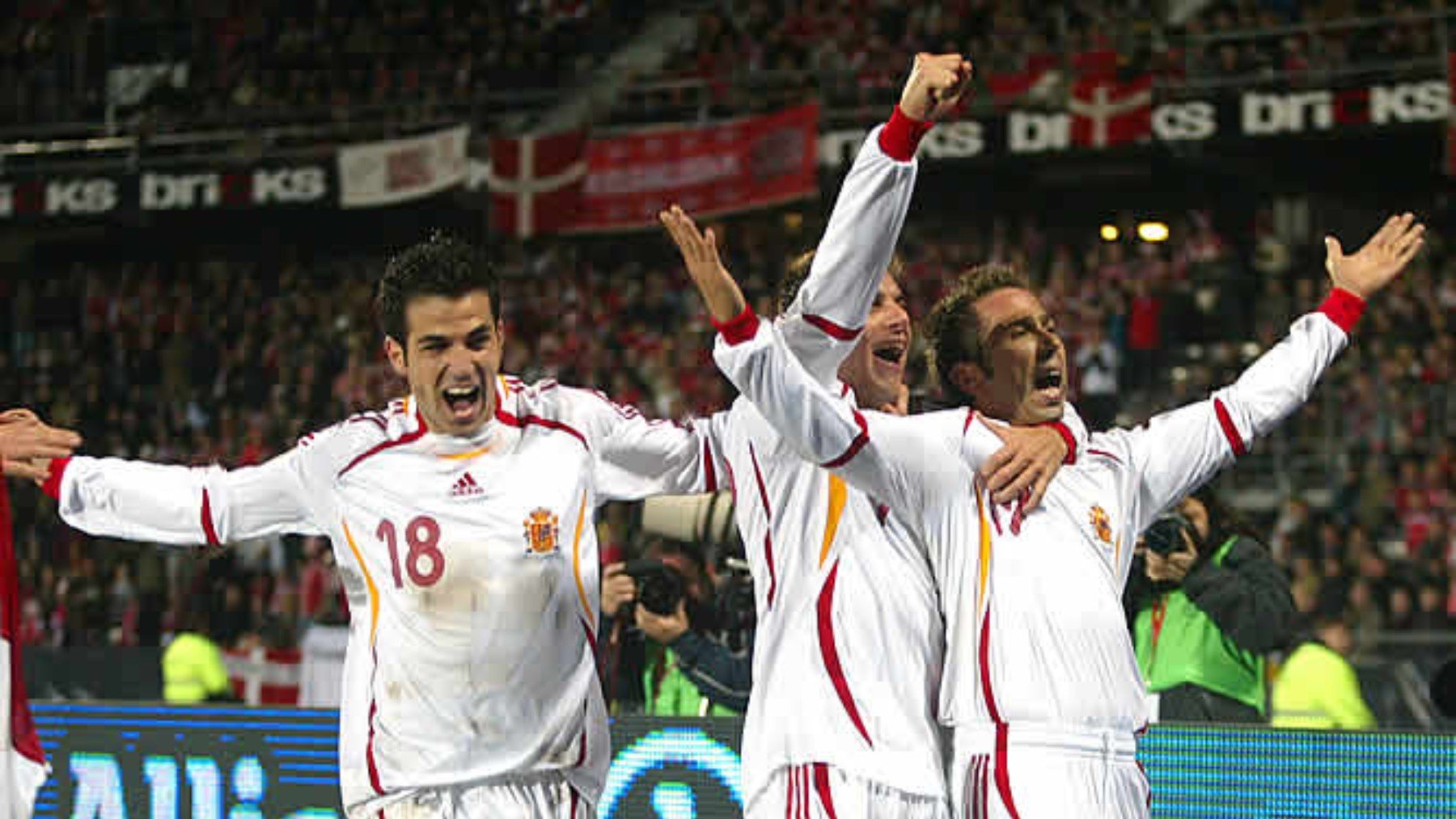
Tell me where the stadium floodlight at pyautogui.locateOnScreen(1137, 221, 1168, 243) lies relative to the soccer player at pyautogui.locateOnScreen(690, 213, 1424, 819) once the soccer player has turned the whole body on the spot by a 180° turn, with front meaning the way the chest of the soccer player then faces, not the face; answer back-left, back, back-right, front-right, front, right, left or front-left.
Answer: front-right

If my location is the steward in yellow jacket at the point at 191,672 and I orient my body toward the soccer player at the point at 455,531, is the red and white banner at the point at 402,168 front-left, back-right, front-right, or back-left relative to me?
back-left

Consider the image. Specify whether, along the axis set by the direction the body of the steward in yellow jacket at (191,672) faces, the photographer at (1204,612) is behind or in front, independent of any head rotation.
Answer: behind

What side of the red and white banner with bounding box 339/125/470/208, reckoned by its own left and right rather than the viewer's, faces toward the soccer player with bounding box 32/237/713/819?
front

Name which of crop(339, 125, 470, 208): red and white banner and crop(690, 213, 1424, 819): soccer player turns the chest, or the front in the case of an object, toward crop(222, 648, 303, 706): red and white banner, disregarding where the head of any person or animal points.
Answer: crop(339, 125, 470, 208): red and white banner

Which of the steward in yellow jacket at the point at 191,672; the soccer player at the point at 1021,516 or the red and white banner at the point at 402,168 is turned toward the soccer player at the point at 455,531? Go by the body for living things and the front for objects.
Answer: the red and white banner

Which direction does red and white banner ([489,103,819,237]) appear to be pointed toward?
toward the camera

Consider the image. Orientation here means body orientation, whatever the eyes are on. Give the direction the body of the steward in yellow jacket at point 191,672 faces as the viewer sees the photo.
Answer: away from the camera

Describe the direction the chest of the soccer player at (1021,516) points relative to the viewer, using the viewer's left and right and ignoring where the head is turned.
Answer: facing the viewer and to the right of the viewer

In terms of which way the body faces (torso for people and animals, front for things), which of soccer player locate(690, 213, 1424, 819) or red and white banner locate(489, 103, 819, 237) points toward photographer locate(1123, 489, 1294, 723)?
the red and white banner

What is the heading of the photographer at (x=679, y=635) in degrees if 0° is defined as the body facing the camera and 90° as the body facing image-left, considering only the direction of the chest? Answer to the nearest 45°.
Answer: approximately 45°

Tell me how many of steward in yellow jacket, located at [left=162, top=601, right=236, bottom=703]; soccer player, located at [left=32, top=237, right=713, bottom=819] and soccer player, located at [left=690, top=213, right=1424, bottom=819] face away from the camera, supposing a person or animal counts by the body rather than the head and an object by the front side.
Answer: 1

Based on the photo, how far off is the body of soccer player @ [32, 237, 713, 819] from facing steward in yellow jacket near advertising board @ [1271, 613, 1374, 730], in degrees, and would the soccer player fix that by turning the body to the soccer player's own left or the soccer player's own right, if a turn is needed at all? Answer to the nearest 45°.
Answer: approximately 135° to the soccer player's own left

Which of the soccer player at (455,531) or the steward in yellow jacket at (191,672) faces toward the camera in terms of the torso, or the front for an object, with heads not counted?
the soccer player

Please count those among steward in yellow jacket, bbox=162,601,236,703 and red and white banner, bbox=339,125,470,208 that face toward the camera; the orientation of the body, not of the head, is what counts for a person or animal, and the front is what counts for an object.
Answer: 1

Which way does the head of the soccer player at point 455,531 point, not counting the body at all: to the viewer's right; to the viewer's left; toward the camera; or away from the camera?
toward the camera

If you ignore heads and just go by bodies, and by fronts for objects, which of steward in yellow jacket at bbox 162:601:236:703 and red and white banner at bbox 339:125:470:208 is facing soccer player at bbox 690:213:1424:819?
the red and white banner

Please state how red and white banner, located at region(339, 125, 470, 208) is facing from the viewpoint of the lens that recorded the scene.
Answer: facing the viewer

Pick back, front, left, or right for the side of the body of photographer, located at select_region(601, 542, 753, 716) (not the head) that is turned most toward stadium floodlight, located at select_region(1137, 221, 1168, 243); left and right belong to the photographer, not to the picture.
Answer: back
